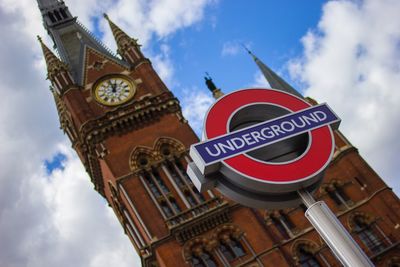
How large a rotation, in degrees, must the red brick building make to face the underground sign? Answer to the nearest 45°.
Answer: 0° — it already faces it

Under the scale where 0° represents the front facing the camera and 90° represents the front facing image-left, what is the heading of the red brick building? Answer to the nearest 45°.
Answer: approximately 0°
